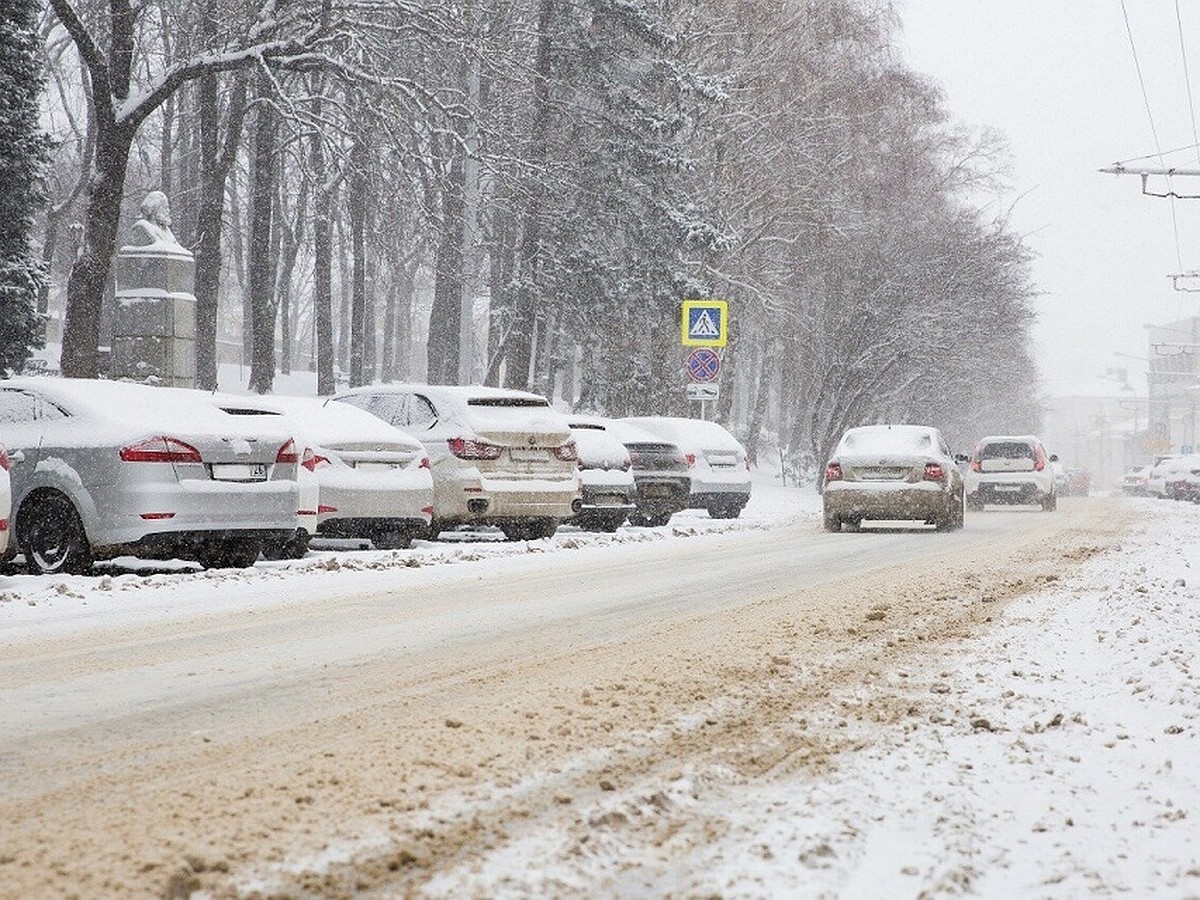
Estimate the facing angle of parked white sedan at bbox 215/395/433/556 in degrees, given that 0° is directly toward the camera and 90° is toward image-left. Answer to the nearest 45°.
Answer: approximately 135°

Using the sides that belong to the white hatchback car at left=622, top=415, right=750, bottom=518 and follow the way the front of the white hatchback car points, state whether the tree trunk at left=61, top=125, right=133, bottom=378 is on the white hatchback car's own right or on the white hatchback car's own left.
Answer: on the white hatchback car's own left

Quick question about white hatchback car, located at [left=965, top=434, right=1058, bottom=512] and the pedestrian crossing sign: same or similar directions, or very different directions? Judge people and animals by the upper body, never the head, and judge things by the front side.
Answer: very different directions

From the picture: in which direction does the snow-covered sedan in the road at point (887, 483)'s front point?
away from the camera

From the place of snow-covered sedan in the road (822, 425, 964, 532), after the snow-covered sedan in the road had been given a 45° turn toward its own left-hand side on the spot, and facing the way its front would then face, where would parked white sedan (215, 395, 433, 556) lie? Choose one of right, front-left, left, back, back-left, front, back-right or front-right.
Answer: left

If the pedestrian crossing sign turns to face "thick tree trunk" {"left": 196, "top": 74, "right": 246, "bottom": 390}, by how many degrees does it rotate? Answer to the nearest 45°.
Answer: approximately 90° to its right

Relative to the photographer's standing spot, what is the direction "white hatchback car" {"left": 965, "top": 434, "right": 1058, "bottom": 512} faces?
facing away from the viewer

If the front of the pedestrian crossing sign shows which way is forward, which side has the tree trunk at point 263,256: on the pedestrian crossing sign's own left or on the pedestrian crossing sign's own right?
on the pedestrian crossing sign's own right

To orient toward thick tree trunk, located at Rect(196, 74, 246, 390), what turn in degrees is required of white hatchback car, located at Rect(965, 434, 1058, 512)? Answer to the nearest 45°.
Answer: approximately 135° to its left

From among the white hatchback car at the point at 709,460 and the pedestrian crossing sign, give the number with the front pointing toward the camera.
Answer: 1
